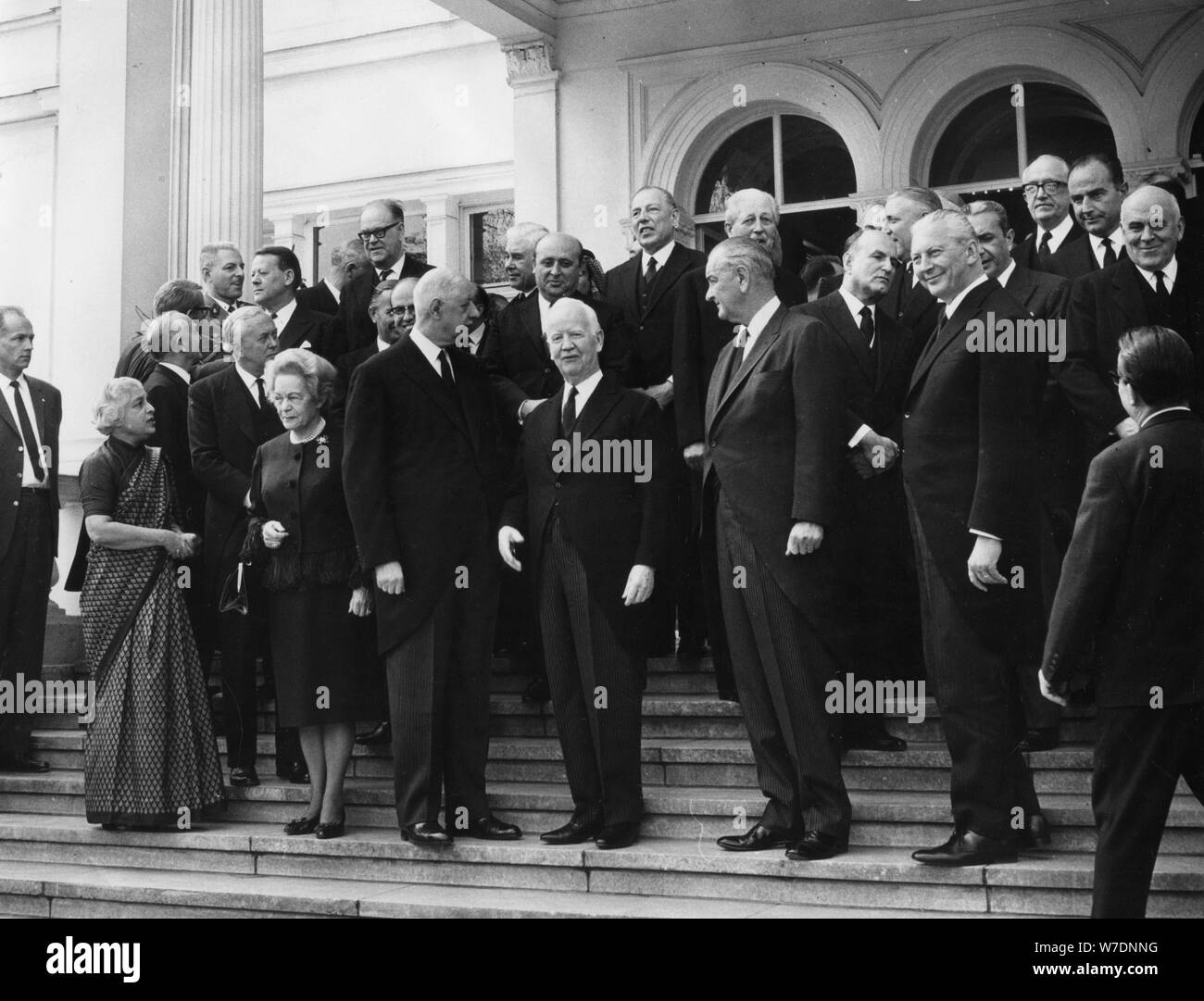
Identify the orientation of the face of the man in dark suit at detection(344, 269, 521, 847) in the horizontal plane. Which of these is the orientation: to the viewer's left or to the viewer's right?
to the viewer's right

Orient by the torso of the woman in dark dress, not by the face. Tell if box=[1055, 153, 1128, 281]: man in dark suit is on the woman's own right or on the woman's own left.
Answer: on the woman's own left

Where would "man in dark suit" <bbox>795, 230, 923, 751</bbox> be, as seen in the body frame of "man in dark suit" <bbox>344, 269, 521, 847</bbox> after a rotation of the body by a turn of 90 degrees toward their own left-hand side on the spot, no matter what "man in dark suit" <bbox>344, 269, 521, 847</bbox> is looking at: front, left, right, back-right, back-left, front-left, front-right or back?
front-right

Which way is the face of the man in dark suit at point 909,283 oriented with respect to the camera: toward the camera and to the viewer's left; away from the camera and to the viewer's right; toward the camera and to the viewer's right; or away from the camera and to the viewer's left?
toward the camera and to the viewer's left

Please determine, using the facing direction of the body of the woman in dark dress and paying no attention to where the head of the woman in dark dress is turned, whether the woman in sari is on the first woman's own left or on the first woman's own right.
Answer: on the first woman's own right

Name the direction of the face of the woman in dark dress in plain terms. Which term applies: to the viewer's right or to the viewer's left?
to the viewer's left

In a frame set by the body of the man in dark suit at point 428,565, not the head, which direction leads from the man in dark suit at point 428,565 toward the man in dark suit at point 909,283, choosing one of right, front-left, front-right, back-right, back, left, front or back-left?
front-left

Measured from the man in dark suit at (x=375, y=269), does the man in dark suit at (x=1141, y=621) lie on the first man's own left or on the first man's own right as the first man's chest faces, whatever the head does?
on the first man's own left

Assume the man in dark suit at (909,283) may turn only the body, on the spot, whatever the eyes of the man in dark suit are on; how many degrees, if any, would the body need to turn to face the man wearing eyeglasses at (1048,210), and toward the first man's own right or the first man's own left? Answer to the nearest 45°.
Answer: approximately 180°

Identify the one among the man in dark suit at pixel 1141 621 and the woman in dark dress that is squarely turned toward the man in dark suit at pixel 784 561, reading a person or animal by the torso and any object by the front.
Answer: the man in dark suit at pixel 1141 621

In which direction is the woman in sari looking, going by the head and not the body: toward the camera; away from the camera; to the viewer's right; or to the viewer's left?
to the viewer's right

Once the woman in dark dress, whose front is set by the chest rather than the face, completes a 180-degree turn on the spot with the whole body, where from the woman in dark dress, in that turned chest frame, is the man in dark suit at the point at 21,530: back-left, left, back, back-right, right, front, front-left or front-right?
left

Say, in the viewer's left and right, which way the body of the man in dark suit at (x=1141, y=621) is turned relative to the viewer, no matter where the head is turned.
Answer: facing away from the viewer and to the left of the viewer
